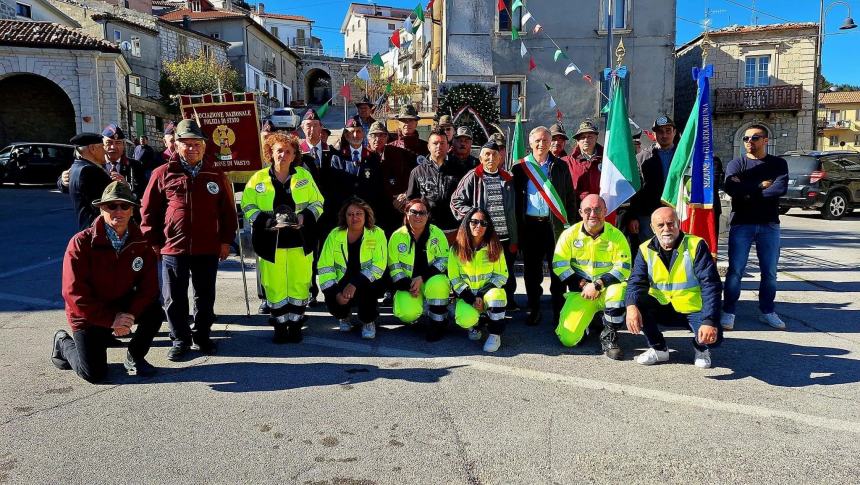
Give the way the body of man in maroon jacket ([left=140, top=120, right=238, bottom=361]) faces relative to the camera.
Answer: toward the camera

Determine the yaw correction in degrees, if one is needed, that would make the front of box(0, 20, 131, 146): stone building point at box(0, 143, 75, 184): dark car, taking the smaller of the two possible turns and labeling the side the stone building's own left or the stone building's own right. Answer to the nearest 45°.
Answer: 0° — it already faces it

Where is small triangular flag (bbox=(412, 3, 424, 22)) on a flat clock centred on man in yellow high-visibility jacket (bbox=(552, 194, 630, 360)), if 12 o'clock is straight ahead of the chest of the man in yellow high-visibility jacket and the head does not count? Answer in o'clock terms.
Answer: The small triangular flag is roughly at 5 o'clock from the man in yellow high-visibility jacket.

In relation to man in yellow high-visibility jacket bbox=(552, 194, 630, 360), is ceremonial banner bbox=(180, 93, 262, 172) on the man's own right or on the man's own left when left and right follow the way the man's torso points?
on the man's own right

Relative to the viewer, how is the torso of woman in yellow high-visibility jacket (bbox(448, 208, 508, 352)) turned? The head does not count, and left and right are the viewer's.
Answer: facing the viewer

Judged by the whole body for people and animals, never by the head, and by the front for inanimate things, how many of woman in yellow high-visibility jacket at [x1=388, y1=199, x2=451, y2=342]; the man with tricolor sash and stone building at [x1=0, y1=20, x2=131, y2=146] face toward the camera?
3

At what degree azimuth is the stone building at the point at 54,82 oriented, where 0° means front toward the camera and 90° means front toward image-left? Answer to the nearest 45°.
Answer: approximately 0°

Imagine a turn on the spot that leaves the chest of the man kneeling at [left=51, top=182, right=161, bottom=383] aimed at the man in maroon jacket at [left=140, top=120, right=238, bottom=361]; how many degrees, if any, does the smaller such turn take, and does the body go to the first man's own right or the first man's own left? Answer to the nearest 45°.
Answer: approximately 90° to the first man's own left

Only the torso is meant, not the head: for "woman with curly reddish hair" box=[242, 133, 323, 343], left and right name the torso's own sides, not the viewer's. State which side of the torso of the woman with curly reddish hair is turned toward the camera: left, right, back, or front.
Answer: front

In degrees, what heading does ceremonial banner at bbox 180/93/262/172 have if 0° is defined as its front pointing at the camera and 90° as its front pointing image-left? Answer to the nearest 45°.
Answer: approximately 0°
